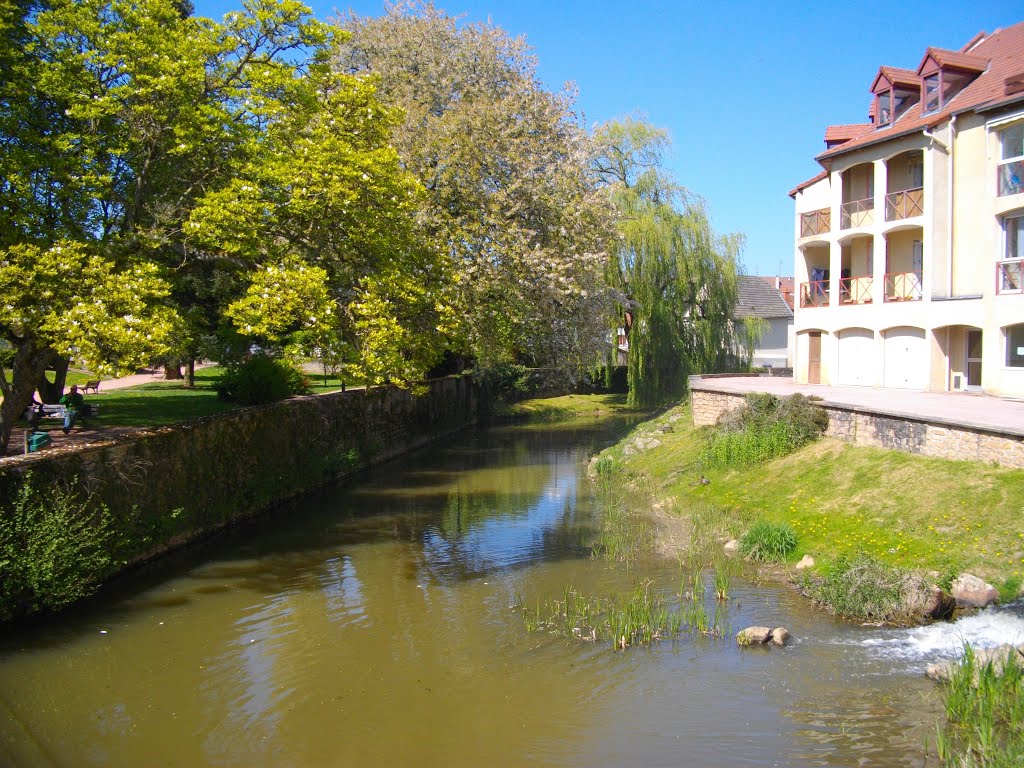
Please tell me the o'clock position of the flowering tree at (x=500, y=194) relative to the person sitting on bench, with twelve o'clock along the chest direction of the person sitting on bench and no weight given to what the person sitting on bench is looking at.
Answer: The flowering tree is roughly at 7 o'clock from the person sitting on bench.

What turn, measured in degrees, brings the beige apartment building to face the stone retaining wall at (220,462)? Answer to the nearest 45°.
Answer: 0° — it already faces it

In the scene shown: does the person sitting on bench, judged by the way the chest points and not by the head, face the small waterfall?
no

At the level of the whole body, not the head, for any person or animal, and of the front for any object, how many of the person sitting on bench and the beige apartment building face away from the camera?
0

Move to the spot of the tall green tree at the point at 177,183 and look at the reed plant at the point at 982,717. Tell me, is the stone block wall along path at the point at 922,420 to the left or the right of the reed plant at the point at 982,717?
left

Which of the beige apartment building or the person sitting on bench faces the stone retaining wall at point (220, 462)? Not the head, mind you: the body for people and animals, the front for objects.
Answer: the beige apartment building

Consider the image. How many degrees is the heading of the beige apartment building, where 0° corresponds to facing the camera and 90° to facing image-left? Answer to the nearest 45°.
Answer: approximately 45°

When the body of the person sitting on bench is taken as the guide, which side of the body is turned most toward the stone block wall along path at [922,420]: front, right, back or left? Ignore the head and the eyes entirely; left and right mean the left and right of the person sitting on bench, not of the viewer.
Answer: left

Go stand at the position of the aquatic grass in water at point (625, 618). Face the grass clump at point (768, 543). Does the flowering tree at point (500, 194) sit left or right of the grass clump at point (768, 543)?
left

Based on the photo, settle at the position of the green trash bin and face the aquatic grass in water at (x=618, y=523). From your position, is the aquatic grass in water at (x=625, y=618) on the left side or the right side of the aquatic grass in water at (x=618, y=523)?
right

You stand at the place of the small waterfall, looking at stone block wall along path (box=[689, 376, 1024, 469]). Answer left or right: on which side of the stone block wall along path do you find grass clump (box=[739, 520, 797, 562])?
left

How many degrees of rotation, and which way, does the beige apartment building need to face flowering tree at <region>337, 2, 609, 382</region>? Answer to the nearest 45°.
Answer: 0° — it already faces it

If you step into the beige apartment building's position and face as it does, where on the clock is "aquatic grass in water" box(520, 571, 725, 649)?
The aquatic grass in water is roughly at 11 o'clock from the beige apartment building.

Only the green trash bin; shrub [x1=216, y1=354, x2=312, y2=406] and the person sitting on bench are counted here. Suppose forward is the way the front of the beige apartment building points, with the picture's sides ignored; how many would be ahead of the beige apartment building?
3
